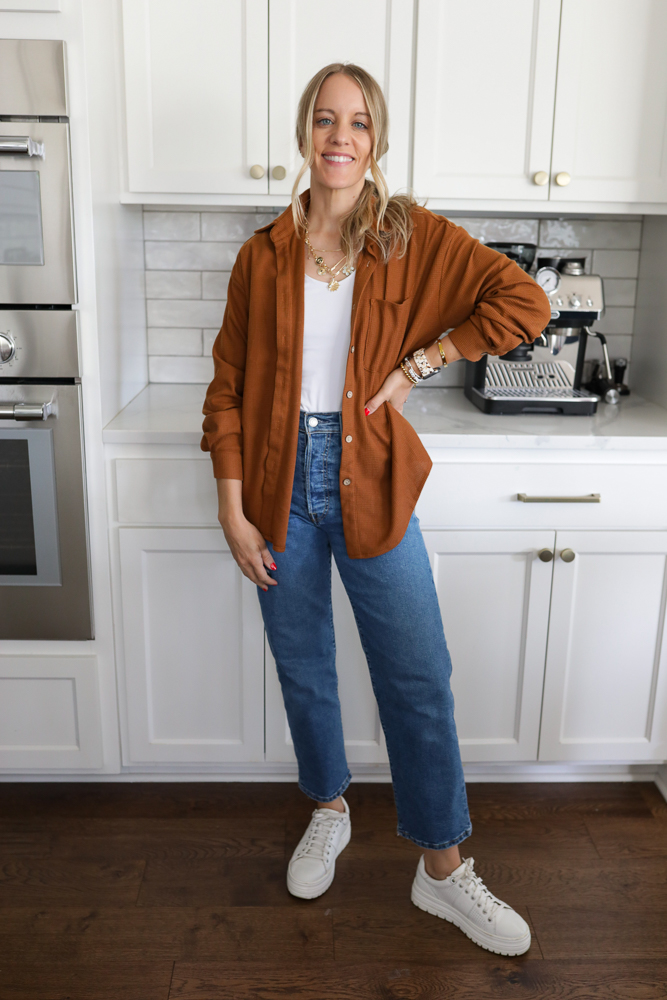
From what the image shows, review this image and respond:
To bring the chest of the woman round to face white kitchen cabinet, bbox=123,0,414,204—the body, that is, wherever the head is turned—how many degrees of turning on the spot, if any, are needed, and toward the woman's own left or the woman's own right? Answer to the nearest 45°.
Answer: approximately 135° to the woman's own right

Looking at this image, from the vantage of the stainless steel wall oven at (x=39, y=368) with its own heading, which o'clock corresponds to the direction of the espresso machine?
The espresso machine is roughly at 9 o'clock from the stainless steel wall oven.

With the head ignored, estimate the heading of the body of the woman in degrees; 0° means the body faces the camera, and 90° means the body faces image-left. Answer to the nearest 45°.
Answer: approximately 0°

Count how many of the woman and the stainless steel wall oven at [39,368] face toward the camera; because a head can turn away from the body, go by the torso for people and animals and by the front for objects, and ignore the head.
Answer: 2

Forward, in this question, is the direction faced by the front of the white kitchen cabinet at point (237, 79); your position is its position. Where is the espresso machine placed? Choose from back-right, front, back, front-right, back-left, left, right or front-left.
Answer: left

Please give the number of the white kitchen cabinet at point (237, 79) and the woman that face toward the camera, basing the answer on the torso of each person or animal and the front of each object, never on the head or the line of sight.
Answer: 2
